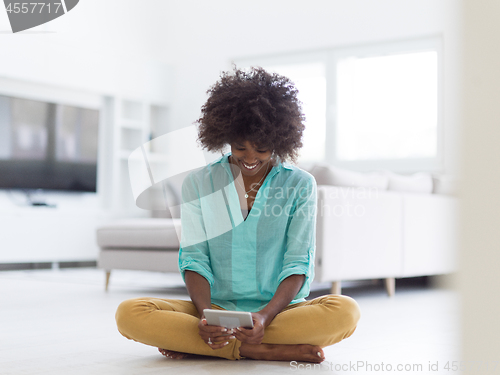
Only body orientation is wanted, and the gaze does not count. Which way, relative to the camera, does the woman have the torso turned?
toward the camera

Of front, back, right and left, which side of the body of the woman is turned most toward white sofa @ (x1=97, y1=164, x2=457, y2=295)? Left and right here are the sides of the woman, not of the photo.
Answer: back
